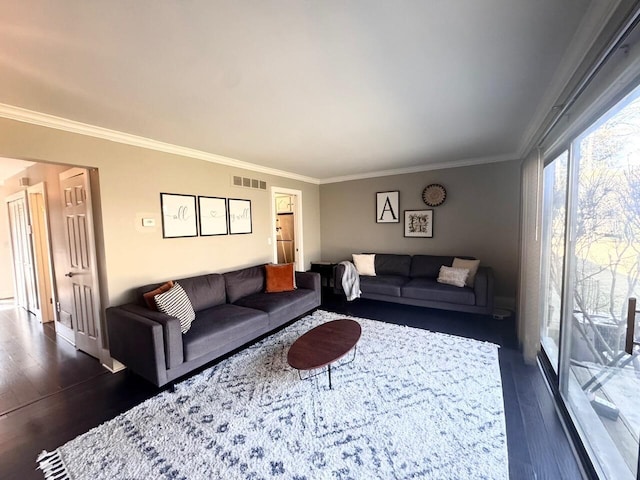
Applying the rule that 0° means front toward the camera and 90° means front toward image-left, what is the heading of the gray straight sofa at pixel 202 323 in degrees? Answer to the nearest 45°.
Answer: approximately 315°

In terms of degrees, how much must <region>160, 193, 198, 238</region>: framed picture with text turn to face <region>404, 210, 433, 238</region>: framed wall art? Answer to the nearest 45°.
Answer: approximately 45° to its left

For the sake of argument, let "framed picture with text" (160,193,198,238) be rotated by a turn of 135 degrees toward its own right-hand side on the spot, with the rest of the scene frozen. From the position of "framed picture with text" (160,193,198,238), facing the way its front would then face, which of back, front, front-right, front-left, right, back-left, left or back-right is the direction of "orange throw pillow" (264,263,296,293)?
back

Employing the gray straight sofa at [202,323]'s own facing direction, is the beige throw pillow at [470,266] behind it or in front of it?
in front

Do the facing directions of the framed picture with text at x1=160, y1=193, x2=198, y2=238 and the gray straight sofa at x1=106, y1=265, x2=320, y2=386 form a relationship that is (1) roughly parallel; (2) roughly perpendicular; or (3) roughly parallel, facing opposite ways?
roughly parallel

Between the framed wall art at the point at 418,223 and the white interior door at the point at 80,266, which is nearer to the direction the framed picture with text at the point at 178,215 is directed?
the framed wall art

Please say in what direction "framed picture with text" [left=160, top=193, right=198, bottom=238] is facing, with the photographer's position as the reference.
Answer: facing the viewer and to the right of the viewer

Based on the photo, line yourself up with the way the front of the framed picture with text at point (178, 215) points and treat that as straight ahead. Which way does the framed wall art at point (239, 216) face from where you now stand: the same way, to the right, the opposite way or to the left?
the same way

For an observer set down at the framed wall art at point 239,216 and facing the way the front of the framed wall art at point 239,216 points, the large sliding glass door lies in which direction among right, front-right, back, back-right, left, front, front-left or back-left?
front

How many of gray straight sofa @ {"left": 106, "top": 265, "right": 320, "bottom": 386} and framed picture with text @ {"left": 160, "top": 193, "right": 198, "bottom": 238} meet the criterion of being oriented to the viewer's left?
0

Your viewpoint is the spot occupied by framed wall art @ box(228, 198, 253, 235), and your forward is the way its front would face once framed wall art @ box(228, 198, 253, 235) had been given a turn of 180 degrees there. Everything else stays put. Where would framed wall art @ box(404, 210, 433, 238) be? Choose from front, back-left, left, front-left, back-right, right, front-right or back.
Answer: back-right

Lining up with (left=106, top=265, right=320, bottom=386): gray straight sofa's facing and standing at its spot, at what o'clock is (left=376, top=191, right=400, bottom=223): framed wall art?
The framed wall art is roughly at 10 o'clock from the gray straight sofa.

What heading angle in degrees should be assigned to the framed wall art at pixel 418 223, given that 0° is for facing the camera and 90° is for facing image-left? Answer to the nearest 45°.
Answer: approximately 0°

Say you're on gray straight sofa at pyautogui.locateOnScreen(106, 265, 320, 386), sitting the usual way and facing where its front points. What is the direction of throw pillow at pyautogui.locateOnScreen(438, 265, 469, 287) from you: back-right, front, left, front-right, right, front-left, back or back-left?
front-left

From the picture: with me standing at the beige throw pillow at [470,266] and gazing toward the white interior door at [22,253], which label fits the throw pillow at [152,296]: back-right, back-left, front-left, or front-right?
front-left

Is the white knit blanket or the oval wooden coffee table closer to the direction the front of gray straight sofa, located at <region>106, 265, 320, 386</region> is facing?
the oval wooden coffee table
